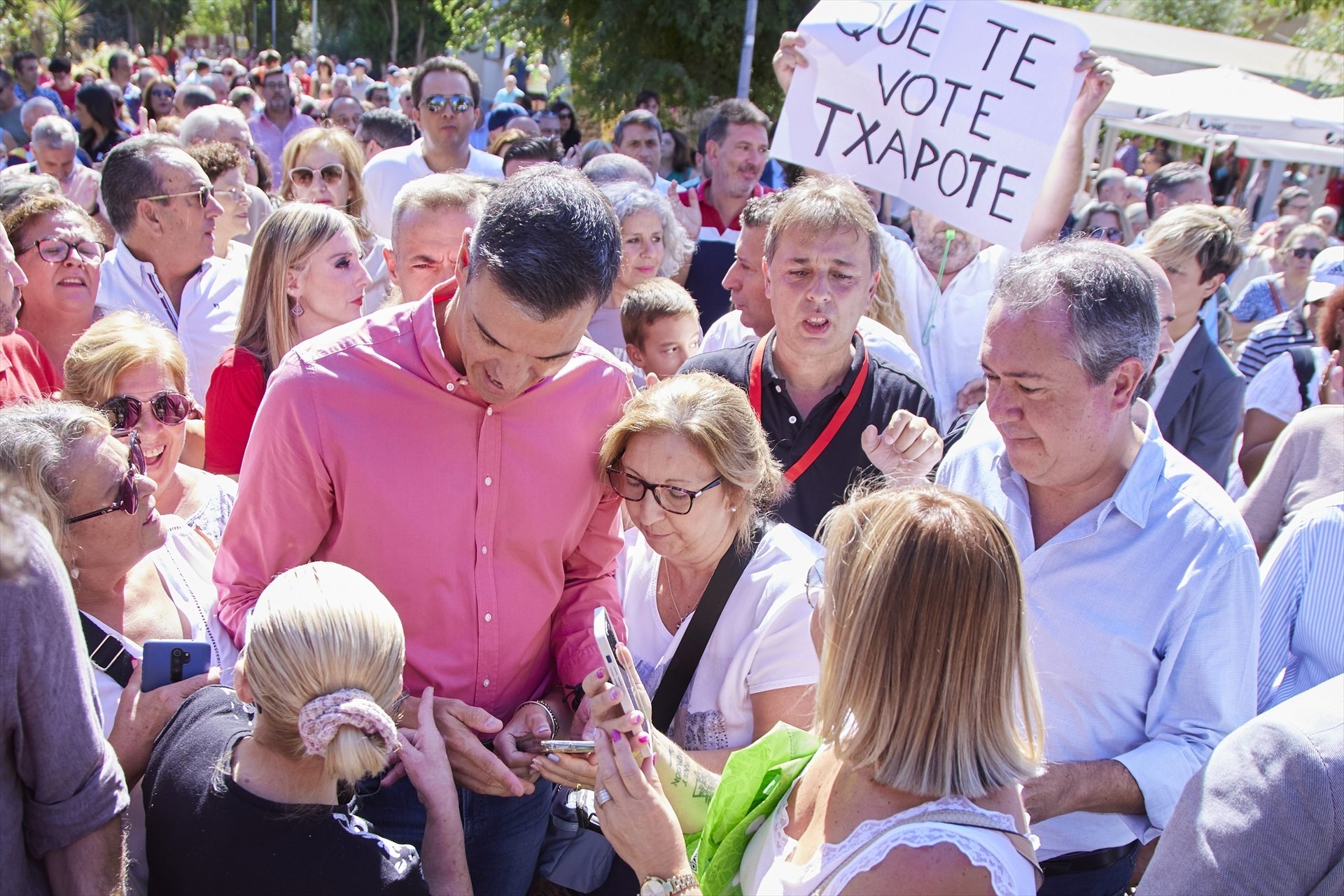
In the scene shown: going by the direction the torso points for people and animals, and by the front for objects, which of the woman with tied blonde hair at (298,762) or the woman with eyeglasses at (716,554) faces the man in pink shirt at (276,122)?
the woman with tied blonde hair

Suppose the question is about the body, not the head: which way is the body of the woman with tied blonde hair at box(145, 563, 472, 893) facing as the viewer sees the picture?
away from the camera

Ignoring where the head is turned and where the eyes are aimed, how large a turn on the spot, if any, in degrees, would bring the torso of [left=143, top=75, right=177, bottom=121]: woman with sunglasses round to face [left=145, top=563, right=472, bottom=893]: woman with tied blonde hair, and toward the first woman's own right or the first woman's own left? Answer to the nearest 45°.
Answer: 0° — they already face them

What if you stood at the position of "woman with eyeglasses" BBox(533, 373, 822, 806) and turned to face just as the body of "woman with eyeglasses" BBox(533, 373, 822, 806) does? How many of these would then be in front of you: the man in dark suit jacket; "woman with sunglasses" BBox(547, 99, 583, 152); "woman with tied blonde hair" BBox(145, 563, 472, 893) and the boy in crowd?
1

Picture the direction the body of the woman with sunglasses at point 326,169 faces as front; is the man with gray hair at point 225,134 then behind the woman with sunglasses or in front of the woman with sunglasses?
behind

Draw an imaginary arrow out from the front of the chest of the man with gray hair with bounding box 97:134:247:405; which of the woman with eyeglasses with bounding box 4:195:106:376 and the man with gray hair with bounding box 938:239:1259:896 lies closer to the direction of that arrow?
the man with gray hair

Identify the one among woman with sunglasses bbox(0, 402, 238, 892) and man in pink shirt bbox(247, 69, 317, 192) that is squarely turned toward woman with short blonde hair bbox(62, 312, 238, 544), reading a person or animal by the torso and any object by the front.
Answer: the man in pink shirt

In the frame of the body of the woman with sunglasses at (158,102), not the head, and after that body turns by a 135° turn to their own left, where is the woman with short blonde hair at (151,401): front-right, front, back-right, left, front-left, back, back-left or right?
back-right

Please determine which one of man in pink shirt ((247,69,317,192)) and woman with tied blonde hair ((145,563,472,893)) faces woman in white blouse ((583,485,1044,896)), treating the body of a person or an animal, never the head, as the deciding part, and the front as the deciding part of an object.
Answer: the man in pink shirt

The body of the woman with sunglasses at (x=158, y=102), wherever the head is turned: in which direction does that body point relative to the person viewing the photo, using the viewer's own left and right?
facing the viewer

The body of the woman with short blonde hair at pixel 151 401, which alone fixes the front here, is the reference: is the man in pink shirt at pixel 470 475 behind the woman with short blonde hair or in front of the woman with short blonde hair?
in front
